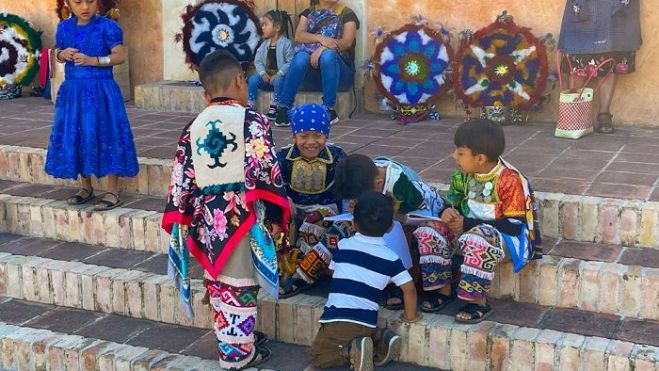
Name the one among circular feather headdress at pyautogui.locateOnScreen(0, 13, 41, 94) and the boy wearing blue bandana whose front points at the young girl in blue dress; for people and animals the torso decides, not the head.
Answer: the circular feather headdress

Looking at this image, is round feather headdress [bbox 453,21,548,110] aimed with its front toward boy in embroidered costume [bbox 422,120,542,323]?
yes

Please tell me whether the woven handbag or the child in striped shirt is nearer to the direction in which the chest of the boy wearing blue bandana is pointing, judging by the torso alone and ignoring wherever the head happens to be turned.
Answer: the child in striped shirt

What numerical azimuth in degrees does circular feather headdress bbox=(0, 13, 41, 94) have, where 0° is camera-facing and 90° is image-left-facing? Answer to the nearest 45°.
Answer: approximately 0°

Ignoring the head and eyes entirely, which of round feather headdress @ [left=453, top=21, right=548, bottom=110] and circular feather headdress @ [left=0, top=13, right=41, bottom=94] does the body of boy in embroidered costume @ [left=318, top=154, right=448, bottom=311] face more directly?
the circular feather headdress

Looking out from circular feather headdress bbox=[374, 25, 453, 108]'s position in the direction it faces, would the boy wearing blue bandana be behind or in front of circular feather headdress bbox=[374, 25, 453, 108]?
in front

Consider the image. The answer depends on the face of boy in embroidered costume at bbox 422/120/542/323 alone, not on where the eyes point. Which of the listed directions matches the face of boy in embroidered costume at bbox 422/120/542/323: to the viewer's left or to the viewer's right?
to the viewer's left

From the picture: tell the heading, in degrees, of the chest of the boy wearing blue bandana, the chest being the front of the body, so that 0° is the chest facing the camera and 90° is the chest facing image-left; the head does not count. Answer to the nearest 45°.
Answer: approximately 0°

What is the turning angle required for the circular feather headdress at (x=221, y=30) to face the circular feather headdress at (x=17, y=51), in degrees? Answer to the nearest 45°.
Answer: approximately 135° to its right

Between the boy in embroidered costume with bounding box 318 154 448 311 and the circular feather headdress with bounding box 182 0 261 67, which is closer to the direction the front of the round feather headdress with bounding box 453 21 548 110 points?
the boy in embroidered costume

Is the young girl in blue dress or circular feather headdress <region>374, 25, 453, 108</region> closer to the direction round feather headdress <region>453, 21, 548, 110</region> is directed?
the young girl in blue dress
